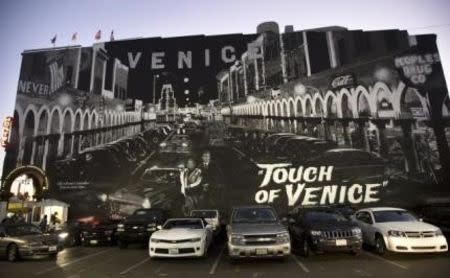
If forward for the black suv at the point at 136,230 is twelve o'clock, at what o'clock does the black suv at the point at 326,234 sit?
the black suv at the point at 326,234 is roughly at 9 o'clock from the black suv at the point at 136,230.

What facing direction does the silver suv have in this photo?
toward the camera

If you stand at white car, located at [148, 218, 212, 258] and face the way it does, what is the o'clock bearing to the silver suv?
The silver suv is roughly at 10 o'clock from the white car.

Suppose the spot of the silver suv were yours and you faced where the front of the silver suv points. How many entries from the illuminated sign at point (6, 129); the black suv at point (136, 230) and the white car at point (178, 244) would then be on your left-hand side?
0

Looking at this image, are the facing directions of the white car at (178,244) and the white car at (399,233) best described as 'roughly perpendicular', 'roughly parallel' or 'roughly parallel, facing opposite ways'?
roughly parallel

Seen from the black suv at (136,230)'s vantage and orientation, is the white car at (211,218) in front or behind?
behind

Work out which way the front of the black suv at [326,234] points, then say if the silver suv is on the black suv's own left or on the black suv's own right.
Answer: on the black suv's own right

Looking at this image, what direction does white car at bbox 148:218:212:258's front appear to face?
toward the camera

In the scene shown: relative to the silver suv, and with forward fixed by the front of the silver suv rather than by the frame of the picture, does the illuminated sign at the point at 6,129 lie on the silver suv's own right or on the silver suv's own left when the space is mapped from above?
on the silver suv's own right

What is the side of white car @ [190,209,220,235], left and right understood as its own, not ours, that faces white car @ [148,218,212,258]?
front

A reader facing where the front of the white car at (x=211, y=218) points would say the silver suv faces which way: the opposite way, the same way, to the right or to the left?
the same way

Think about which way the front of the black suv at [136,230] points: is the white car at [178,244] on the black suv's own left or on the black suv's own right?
on the black suv's own left

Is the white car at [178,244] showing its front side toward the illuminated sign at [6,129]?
no

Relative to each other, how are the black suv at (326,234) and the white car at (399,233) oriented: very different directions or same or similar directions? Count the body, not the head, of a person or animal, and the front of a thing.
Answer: same or similar directions

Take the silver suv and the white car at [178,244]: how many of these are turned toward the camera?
2

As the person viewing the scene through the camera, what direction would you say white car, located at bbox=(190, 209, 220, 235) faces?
facing the viewer

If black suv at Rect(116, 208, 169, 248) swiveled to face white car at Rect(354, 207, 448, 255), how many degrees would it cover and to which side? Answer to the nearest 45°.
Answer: approximately 90° to its left
